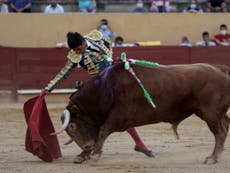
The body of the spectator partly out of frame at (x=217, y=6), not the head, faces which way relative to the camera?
toward the camera

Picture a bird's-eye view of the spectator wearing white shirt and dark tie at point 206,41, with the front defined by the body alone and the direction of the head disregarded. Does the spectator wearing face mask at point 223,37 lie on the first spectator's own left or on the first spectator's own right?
on the first spectator's own left

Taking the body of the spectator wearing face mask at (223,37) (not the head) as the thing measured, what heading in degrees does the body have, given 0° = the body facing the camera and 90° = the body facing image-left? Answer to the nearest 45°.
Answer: approximately 0°

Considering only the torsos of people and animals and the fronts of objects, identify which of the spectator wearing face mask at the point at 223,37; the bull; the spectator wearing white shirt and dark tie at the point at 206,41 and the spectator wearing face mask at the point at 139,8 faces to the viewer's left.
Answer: the bull

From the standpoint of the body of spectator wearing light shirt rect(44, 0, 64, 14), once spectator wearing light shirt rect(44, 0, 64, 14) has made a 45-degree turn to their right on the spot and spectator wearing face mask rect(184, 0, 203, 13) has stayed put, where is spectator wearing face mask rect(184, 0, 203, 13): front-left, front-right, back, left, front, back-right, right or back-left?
back-left

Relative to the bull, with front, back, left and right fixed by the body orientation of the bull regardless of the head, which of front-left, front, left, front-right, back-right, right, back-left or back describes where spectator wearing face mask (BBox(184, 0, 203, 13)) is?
right

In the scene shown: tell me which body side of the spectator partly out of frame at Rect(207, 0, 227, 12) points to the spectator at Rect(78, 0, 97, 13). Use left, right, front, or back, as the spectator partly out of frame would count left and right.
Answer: right

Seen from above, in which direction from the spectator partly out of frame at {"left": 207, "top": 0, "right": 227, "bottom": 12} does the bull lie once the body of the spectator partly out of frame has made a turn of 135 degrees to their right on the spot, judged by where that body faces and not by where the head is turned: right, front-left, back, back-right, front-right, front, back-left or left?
back-left

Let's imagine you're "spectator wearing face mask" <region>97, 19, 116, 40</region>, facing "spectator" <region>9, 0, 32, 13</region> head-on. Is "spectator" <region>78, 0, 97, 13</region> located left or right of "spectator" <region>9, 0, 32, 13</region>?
right

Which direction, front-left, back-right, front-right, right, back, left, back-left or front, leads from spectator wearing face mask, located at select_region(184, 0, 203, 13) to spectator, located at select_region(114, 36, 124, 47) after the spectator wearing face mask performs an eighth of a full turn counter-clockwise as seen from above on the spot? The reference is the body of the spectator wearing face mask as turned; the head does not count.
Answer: right

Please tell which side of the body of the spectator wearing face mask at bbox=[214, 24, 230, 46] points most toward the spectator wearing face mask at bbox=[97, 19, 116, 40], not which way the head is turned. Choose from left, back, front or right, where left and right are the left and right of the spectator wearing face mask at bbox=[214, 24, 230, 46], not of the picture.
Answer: right

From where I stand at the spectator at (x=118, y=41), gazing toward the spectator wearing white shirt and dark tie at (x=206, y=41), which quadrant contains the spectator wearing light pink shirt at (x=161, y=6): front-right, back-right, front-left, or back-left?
front-left

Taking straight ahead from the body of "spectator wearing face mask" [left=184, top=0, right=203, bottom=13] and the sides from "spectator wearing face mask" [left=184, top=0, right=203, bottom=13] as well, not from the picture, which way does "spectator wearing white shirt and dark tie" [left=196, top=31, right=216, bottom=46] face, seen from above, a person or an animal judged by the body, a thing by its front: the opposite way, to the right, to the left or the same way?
the same way

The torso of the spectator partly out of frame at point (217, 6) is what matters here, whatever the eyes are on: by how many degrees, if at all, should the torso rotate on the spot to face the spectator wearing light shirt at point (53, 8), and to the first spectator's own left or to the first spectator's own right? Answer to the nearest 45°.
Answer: approximately 45° to the first spectator's own right

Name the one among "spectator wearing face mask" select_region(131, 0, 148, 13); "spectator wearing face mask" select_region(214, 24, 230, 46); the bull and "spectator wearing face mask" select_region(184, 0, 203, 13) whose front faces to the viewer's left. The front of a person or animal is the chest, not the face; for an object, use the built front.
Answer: the bull

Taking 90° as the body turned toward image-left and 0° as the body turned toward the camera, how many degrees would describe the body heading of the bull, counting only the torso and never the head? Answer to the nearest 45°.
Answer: approximately 90°
